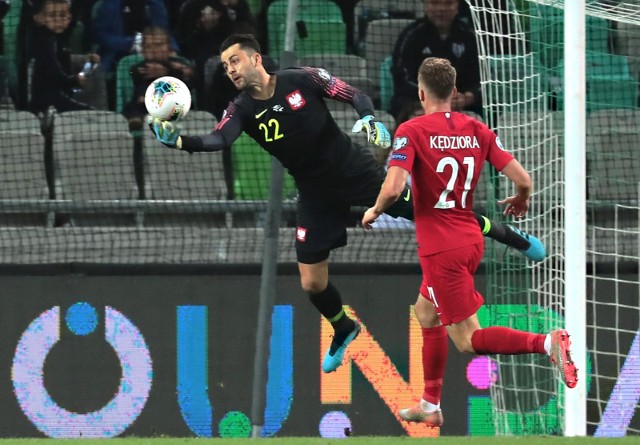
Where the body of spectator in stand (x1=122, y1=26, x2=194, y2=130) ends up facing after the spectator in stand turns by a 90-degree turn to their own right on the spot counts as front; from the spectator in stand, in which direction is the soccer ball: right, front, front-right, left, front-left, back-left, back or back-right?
left

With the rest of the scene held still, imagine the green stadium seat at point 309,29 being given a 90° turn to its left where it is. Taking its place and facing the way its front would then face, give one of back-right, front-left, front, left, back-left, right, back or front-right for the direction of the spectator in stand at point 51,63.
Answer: back

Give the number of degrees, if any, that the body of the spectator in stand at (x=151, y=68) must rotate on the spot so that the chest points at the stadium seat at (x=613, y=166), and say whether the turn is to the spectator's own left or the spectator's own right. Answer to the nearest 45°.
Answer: approximately 90° to the spectator's own left

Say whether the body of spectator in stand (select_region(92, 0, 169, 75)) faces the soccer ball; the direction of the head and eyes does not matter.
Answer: yes

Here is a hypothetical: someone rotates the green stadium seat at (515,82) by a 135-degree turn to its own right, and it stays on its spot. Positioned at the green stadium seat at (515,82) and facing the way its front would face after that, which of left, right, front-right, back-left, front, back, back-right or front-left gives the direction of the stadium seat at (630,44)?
right

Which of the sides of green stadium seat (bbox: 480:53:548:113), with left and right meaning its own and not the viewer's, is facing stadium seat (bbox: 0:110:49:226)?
right

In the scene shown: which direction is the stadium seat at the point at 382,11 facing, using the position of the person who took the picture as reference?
facing the viewer

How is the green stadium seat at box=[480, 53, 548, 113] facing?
toward the camera

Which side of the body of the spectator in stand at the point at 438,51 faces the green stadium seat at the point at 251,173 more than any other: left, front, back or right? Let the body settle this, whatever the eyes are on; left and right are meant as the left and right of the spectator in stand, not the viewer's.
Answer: right

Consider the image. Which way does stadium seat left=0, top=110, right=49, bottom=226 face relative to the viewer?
toward the camera

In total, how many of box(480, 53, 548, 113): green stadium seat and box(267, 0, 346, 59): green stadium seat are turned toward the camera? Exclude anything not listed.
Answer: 2

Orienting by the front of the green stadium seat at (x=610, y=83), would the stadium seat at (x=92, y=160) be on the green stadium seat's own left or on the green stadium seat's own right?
on the green stadium seat's own right

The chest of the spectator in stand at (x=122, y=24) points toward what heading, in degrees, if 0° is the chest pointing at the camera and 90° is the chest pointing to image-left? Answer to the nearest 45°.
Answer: approximately 0°

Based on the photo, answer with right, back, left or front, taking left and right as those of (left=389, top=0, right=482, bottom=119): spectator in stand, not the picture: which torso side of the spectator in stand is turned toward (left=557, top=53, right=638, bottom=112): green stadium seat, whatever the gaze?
left

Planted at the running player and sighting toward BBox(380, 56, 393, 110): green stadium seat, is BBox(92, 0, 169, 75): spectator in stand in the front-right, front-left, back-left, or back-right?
front-left

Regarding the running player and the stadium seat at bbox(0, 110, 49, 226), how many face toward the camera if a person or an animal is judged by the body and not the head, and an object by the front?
1
